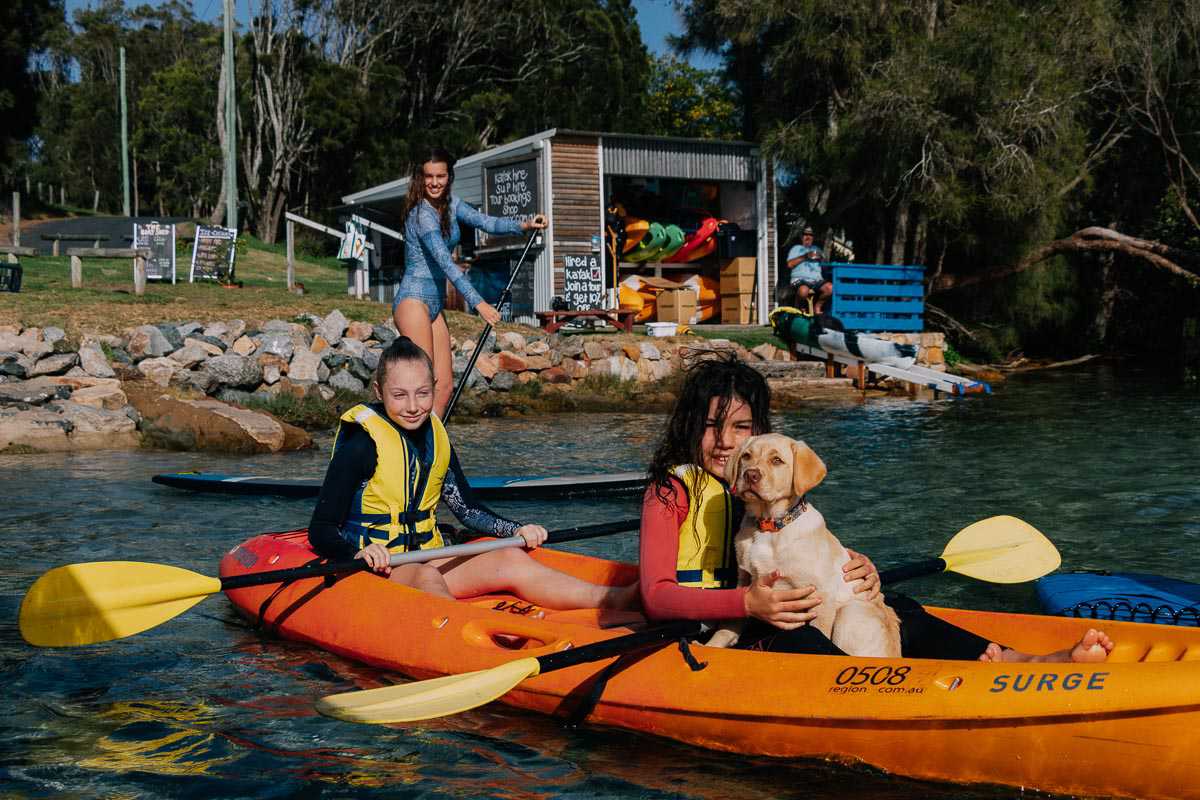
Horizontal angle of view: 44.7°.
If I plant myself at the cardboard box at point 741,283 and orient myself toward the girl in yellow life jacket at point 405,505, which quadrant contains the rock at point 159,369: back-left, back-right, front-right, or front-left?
front-right

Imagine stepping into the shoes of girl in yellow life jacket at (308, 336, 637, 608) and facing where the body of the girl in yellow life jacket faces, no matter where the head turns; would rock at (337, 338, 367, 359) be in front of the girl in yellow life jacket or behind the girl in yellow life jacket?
behind

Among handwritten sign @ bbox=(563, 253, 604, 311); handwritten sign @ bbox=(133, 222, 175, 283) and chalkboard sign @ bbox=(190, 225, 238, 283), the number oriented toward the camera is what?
3

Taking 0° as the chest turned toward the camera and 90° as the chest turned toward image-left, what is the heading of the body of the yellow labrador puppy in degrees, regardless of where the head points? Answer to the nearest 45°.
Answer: approximately 45°

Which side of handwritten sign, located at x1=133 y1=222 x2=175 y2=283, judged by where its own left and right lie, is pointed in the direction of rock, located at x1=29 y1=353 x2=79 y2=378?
front

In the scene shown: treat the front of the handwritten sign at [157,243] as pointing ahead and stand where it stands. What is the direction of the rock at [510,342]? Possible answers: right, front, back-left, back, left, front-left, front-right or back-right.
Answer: front-left

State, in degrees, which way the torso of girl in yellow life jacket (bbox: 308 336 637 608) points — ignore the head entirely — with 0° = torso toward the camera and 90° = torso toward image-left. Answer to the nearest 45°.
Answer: approximately 315°

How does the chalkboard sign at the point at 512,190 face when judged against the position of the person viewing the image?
facing the viewer and to the left of the viewer

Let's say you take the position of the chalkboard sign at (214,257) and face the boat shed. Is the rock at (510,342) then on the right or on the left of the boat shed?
right

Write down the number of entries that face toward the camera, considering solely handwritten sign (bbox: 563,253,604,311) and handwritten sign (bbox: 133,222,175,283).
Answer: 2

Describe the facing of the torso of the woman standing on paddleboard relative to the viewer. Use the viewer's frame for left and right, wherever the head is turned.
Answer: facing the viewer and to the right of the viewer

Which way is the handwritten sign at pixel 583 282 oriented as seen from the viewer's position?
toward the camera

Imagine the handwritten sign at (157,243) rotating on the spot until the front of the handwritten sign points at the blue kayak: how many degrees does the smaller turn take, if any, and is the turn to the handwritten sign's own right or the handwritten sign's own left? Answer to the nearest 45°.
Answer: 0° — it already faces it

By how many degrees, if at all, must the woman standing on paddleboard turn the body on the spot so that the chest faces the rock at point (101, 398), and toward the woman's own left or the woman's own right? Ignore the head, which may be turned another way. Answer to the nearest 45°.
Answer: approximately 180°

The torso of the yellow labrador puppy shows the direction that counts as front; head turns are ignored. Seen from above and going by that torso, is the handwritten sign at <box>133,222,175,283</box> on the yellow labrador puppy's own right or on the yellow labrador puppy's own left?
on the yellow labrador puppy's own right

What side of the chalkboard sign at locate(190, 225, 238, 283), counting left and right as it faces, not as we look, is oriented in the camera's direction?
front
